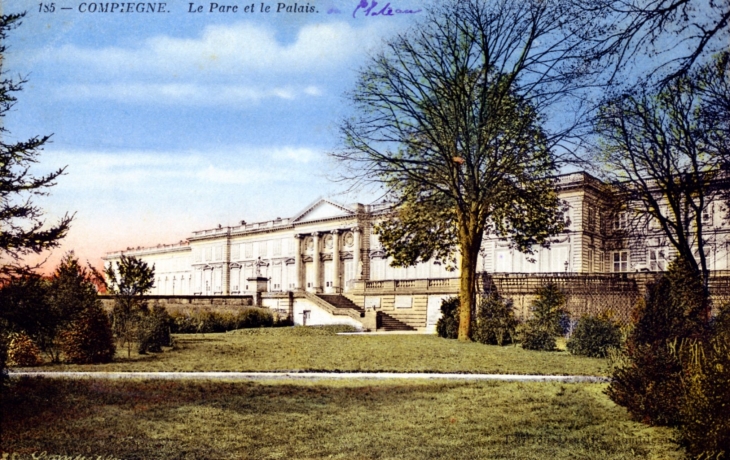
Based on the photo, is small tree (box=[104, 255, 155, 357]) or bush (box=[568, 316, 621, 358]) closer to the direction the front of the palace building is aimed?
the small tree

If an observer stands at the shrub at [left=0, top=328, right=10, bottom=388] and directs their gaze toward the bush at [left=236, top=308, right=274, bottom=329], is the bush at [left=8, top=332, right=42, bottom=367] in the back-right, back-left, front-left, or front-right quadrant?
front-left

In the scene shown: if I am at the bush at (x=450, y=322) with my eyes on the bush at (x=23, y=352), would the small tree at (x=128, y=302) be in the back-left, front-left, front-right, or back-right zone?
front-right

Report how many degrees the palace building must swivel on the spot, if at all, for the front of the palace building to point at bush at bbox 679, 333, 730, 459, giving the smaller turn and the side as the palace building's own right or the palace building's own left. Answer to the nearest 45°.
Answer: approximately 45° to the palace building's own left

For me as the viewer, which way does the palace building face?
facing the viewer and to the left of the viewer

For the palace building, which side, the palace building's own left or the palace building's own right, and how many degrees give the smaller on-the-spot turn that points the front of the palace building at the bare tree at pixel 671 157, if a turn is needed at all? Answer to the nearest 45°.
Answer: approximately 45° to the palace building's own left

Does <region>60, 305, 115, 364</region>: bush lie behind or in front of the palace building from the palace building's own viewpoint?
in front

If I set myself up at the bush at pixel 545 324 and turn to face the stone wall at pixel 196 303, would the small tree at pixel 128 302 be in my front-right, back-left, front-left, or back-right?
front-left

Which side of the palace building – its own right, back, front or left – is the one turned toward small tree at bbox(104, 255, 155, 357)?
front

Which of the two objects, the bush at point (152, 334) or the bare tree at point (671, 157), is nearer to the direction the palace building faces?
the bush

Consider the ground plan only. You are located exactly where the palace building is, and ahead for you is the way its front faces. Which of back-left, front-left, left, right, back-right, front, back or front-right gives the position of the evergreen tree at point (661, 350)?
front-left

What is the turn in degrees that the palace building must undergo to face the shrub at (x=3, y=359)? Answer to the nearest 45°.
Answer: approximately 45° to its left

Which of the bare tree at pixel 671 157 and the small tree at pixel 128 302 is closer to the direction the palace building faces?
the small tree
